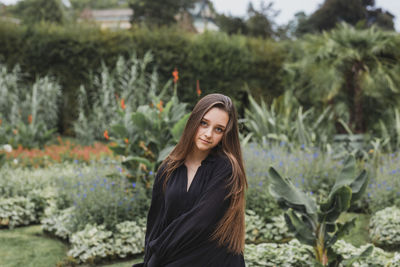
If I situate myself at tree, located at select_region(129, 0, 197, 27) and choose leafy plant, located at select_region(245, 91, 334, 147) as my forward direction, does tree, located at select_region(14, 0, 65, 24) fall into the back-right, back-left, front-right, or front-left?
back-right

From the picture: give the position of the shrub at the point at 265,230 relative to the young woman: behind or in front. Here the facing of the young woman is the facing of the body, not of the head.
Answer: behind

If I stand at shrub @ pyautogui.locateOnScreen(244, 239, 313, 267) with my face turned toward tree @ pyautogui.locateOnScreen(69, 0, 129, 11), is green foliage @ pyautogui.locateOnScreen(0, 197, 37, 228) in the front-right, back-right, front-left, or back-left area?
front-left

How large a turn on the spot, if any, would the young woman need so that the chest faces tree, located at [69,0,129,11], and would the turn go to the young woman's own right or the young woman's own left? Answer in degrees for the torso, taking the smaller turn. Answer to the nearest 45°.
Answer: approximately 135° to the young woman's own right

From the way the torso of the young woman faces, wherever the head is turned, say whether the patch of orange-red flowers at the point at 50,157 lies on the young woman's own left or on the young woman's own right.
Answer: on the young woman's own right

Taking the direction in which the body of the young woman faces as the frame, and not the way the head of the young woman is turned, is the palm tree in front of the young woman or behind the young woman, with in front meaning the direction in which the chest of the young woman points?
behind

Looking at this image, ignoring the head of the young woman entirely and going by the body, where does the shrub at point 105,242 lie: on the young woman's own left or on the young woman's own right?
on the young woman's own right

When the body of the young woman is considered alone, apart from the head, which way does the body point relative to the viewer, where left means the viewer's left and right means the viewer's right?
facing the viewer and to the left of the viewer

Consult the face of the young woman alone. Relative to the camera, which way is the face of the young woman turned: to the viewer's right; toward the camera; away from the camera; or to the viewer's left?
toward the camera

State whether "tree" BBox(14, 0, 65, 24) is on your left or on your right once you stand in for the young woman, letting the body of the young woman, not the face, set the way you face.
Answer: on your right

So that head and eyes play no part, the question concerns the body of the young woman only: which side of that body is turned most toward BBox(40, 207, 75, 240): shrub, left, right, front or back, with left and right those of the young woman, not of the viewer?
right
